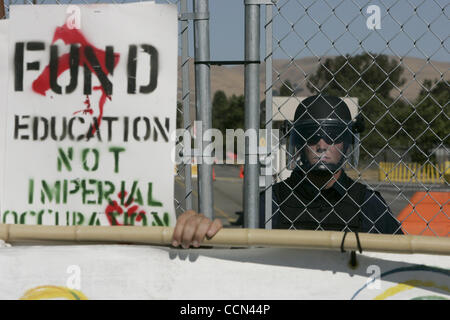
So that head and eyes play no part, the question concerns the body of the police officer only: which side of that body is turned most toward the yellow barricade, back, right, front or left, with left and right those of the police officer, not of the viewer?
back

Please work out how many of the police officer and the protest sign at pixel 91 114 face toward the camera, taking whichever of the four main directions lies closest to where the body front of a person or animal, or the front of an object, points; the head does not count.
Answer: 2

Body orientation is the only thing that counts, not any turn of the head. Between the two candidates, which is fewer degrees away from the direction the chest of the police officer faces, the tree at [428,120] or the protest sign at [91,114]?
the protest sign

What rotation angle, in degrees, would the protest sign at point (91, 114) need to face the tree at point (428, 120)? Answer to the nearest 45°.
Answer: approximately 135° to its left

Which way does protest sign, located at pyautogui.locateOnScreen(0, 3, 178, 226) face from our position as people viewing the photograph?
facing the viewer

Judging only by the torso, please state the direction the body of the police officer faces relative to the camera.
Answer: toward the camera

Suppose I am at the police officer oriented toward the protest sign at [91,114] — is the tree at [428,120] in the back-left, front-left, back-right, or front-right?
back-right

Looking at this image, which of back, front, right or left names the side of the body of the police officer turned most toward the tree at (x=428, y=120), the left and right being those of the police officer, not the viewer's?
back

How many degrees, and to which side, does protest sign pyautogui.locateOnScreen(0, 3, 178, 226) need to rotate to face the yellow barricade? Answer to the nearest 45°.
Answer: approximately 135° to its left
